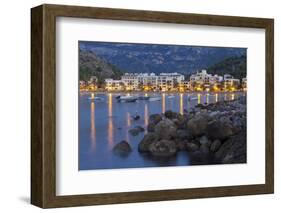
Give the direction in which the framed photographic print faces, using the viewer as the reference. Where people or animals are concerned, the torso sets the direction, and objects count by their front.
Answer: facing the viewer and to the right of the viewer
